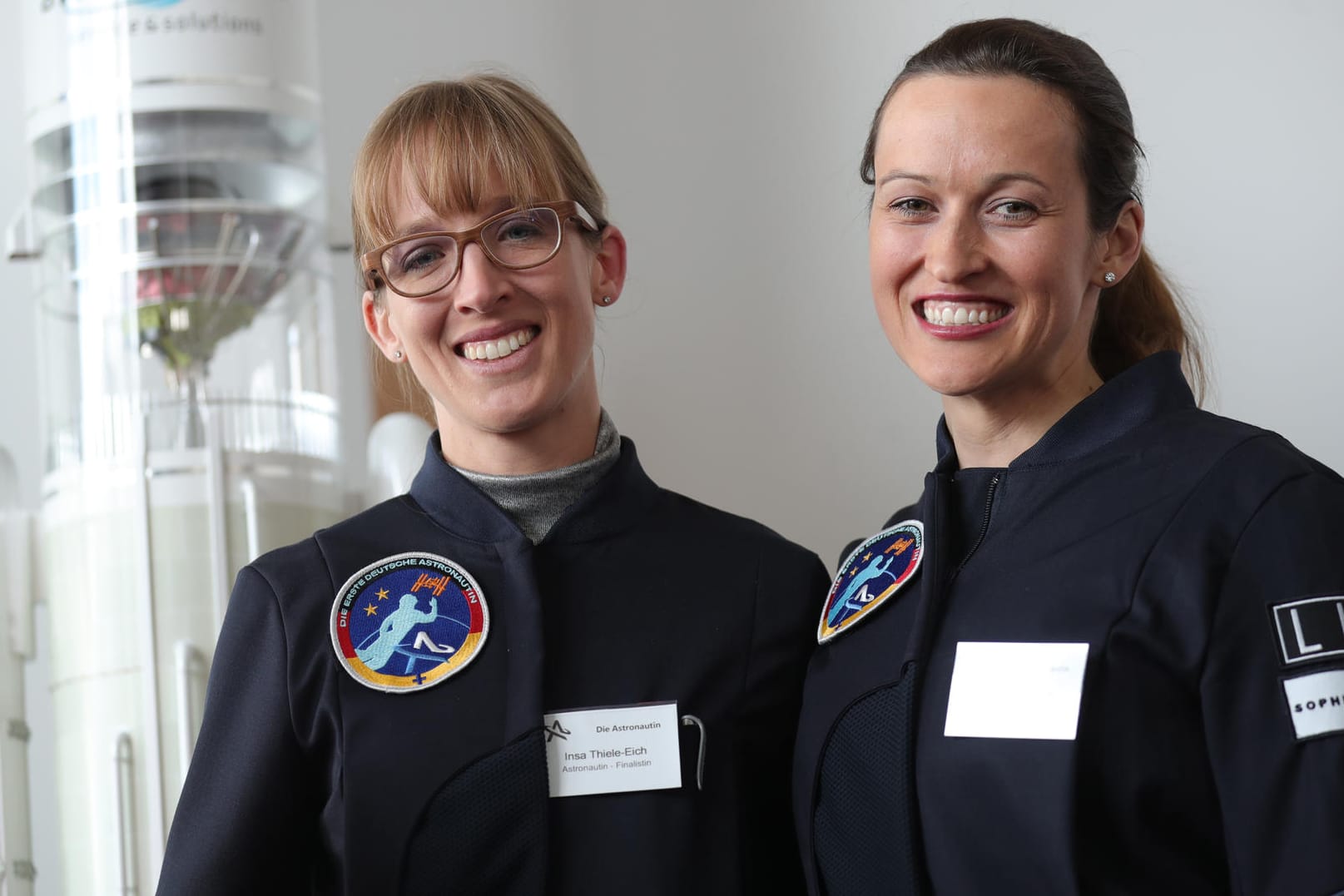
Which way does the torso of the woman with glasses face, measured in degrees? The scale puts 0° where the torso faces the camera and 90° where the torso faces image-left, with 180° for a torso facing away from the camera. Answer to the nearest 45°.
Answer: approximately 0°

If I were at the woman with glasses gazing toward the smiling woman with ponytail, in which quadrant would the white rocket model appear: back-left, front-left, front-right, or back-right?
back-left

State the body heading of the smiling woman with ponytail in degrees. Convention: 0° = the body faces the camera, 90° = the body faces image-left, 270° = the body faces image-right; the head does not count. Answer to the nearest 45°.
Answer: approximately 45°

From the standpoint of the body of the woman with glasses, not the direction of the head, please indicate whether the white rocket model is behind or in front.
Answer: behind

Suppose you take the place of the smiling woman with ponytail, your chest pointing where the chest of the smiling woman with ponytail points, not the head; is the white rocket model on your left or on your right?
on your right
